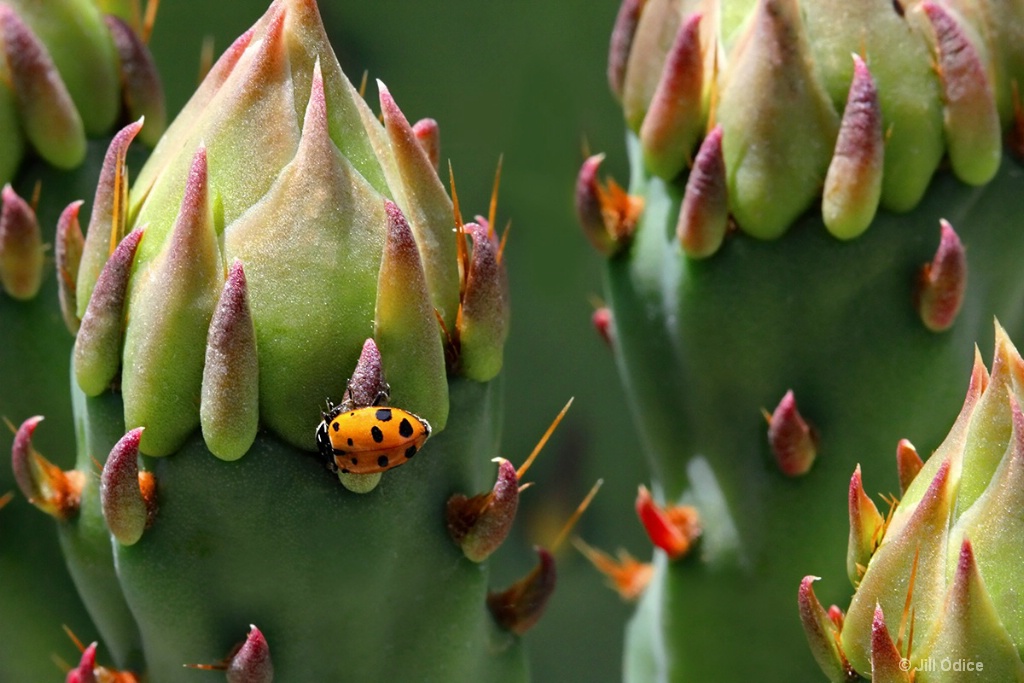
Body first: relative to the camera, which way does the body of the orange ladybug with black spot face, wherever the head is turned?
to the viewer's left

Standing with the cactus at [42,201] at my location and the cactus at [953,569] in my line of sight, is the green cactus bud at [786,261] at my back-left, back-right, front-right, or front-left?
front-left
